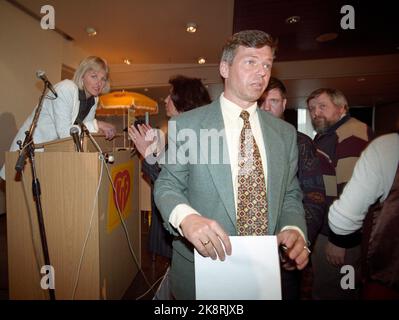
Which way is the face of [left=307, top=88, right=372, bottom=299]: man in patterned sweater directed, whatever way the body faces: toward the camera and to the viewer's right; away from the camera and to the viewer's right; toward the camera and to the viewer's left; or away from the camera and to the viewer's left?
toward the camera and to the viewer's left

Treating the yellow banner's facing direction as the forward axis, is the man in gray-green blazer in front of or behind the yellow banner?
in front

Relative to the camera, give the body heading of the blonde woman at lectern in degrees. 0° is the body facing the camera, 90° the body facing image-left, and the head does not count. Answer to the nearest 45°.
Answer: approximately 315°

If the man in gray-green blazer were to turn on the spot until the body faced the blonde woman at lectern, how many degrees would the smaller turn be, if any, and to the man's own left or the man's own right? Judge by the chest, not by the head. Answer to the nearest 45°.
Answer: approximately 180°

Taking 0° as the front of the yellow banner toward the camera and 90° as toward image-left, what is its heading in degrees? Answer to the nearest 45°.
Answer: approximately 315°

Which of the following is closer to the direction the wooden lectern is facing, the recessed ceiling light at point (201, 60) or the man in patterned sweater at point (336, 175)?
the man in patterned sweater
